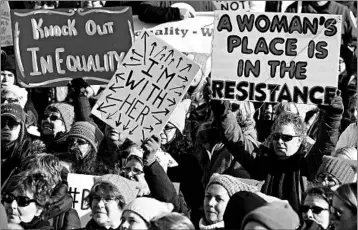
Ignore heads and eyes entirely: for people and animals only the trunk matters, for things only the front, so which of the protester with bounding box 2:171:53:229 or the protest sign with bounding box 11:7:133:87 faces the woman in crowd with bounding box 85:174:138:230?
the protest sign

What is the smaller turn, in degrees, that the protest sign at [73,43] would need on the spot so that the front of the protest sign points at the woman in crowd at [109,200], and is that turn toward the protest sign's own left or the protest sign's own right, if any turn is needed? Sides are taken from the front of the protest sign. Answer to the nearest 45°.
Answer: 0° — it already faces them

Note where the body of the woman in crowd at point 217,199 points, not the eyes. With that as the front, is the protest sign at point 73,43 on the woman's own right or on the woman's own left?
on the woman's own right
